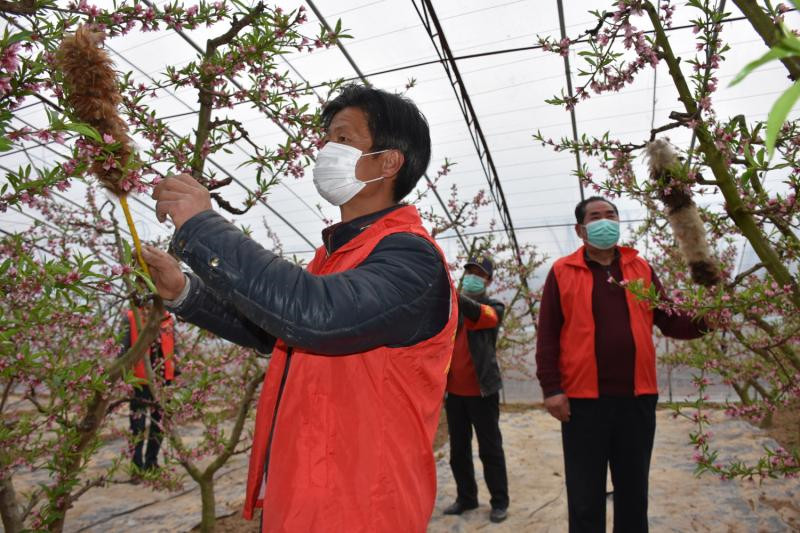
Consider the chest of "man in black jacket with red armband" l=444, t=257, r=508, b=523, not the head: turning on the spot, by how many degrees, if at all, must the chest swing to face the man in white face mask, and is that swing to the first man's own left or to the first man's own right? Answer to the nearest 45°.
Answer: approximately 45° to the first man's own left

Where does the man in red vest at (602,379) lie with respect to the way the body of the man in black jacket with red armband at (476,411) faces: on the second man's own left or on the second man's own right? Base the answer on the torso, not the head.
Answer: on the second man's own left

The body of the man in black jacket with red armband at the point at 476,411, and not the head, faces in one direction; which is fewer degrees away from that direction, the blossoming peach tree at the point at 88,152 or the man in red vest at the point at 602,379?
the blossoming peach tree

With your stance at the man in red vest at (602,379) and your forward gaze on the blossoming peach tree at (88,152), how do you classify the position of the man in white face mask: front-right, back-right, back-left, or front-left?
front-left

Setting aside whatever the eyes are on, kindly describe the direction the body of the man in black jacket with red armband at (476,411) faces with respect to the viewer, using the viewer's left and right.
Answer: facing the viewer and to the left of the viewer

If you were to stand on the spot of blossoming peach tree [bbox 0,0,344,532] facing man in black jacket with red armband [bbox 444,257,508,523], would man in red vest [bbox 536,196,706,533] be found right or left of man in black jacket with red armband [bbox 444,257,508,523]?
right

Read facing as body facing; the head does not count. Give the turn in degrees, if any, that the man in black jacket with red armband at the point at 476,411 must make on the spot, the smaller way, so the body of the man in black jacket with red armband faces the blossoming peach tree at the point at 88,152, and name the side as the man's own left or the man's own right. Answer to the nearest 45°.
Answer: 0° — they already face it

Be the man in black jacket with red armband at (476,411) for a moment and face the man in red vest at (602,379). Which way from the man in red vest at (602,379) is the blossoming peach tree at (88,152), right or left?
right
